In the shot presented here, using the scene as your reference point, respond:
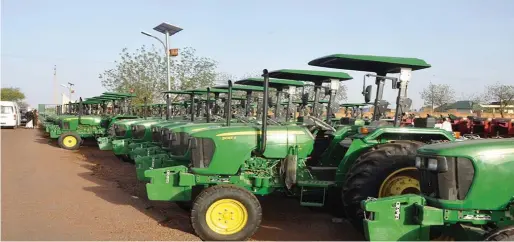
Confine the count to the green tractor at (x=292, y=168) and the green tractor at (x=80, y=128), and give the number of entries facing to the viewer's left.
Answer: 2

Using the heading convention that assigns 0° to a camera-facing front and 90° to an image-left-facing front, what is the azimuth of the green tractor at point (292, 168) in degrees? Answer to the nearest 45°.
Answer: approximately 90°

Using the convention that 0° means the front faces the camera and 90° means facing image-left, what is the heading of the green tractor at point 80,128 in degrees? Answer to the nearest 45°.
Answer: approximately 90°

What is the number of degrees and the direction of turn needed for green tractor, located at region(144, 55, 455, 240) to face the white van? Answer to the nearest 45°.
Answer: approximately 45° to its right

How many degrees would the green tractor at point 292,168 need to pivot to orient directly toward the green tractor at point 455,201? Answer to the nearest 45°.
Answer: approximately 135° to its left

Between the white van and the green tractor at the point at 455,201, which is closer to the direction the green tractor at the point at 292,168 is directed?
the white van

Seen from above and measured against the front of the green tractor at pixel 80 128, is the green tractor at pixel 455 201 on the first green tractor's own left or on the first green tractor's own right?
on the first green tractor's own left

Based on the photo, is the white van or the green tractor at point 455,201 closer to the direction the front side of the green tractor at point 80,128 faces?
the white van

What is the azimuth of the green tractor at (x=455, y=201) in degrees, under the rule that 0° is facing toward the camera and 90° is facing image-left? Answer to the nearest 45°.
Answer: approximately 45°

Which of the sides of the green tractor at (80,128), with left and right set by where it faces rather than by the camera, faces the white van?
right
